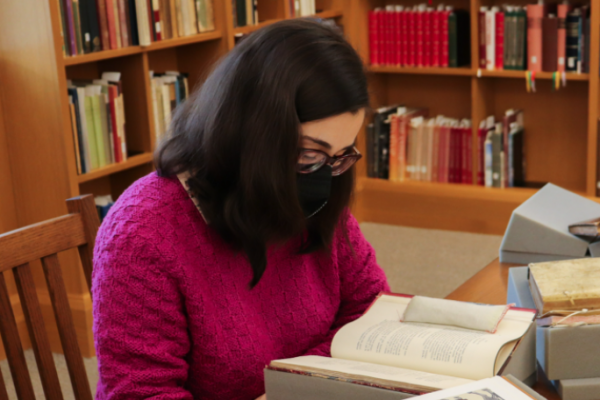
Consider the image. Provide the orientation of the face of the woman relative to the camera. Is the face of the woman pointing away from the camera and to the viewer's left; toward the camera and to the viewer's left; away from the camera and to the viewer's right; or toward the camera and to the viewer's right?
toward the camera and to the viewer's right

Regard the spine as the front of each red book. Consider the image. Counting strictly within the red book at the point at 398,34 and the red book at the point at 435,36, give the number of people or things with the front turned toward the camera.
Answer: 2

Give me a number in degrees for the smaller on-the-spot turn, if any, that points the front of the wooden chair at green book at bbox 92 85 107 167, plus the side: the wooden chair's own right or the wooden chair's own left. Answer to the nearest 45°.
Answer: approximately 135° to the wooden chair's own left

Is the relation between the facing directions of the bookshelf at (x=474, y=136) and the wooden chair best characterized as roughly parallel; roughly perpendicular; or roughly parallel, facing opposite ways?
roughly perpendicular

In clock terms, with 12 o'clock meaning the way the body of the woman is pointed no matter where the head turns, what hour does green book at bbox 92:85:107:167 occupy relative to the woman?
The green book is roughly at 7 o'clock from the woman.

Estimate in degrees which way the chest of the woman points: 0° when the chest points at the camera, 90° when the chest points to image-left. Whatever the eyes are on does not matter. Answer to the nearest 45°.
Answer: approximately 315°

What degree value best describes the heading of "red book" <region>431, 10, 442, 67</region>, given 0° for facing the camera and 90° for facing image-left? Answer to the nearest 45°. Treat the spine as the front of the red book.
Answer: approximately 0°

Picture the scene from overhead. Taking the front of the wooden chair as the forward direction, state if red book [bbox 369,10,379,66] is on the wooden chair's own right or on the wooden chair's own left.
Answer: on the wooden chair's own left

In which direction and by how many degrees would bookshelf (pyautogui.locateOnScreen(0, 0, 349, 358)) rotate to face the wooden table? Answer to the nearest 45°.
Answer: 0° — it already faces it
